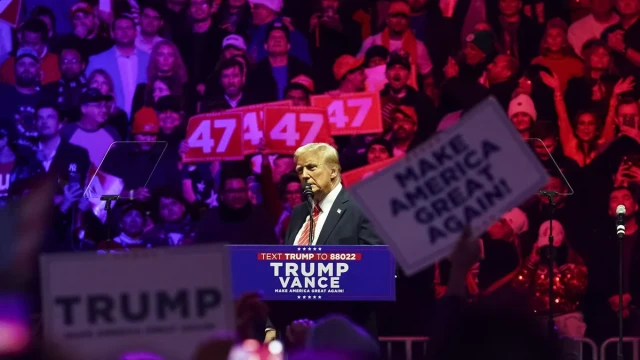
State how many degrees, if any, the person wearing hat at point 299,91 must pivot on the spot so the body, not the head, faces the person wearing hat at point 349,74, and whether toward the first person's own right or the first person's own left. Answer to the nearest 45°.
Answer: approximately 135° to the first person's own left

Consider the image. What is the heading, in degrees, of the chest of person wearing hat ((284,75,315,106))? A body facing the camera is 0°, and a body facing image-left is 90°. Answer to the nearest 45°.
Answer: approximately 45°

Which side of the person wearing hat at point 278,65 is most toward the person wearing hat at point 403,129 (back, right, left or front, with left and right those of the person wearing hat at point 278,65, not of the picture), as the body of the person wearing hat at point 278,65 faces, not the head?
left

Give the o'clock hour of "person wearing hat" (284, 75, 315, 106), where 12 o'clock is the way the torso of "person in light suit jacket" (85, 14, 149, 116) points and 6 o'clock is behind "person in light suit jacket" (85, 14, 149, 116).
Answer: "person wearing hat" (284, 75, 315, 106) is roughly at 10 o'clock from "person in light suit jacket" (85, 14, 149, 116).

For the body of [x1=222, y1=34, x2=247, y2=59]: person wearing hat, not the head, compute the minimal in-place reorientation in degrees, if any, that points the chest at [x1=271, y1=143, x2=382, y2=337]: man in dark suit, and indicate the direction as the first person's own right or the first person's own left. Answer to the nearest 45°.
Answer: approximately 45° to the first person's own left

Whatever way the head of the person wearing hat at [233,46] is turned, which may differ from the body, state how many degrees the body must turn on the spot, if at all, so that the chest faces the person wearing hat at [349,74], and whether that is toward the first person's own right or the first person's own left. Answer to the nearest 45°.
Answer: approximately 45° to the first person's own left

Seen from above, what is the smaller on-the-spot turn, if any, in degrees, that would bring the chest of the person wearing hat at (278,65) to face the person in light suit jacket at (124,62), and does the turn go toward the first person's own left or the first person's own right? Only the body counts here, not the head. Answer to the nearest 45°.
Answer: approximately 90° to the first person's own right

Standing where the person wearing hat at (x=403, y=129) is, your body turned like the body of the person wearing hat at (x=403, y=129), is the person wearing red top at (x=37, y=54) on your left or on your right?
on your right

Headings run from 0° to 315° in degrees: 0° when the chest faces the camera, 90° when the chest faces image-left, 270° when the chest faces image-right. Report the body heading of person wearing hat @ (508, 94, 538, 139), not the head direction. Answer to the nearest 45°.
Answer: approximately 0°

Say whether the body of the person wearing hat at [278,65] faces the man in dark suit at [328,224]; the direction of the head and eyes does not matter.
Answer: yes

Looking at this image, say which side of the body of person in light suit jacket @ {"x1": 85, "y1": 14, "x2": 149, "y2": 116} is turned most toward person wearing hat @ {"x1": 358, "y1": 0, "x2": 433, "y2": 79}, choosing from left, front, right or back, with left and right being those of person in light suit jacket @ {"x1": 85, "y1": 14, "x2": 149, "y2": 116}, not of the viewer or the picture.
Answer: left

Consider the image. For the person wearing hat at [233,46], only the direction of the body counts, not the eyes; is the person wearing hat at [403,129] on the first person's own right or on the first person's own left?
on the first person's own left

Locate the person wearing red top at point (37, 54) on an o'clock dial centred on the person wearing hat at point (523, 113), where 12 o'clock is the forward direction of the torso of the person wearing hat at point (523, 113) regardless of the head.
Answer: the person wearing red top at point (37, 54) is roughly at 3 o'clock from the person wearing hat at point (523, 113).
